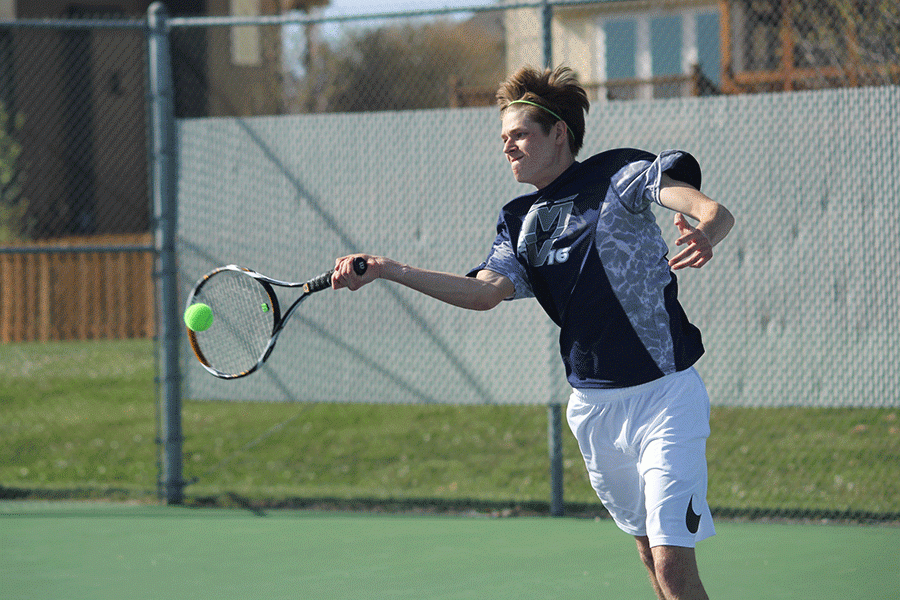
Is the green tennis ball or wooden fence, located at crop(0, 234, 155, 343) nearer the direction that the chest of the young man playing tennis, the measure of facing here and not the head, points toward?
the green tennis ball

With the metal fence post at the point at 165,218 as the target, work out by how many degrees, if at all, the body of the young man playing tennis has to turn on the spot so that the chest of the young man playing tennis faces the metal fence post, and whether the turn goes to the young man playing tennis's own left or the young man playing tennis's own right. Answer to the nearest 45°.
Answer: approximately 90° to the young man playing tennis's own right

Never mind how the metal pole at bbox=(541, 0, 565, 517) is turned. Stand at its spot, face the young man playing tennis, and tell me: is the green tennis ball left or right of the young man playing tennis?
right

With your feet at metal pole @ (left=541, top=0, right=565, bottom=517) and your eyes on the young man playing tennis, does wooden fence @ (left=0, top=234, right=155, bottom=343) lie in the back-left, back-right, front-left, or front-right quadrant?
back-right

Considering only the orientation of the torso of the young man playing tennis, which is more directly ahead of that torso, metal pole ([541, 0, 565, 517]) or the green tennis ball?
the green tennis ball

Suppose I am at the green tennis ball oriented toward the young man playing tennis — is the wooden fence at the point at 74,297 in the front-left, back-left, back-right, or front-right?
back-left

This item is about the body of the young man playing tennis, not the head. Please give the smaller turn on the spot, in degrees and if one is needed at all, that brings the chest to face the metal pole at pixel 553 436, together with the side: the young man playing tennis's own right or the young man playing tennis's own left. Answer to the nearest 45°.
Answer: approximately 135° to the young man playing tennis's own right

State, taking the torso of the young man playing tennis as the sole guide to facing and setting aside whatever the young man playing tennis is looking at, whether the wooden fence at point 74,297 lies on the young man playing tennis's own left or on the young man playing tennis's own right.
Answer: on the young man playing tennis's own right

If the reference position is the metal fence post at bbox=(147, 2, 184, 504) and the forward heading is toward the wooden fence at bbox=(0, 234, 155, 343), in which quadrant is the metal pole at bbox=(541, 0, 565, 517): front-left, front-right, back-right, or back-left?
back-right

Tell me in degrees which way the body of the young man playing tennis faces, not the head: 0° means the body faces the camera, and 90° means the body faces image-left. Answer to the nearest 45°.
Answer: approximately 45°

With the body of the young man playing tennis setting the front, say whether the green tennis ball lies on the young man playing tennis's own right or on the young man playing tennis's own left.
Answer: on the young man playing tennis's own right
